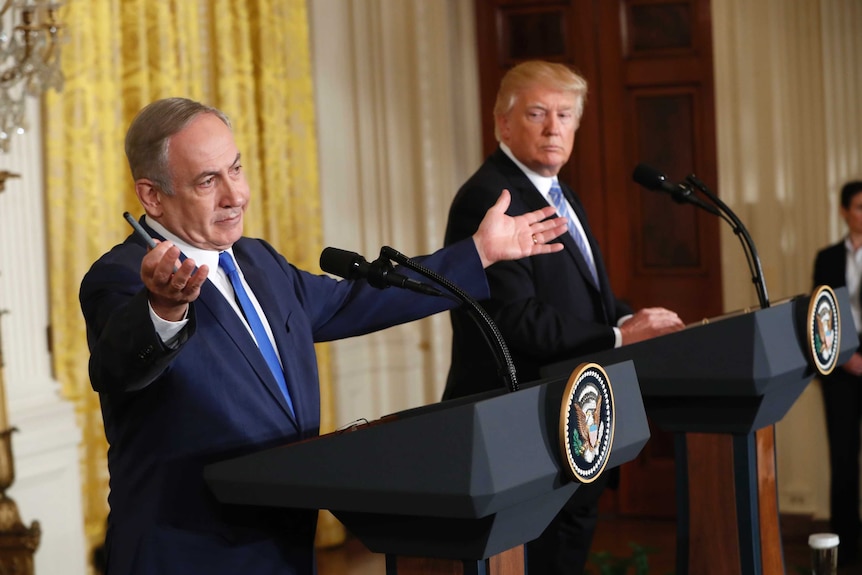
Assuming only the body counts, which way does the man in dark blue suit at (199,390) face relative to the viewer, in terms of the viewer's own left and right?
facing the viewer and to the right of the viewer

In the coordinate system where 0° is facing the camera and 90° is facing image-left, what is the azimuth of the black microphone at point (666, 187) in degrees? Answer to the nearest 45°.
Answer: approximately 90°

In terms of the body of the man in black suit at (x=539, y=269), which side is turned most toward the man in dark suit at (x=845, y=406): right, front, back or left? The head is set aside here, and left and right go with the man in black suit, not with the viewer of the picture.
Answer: left

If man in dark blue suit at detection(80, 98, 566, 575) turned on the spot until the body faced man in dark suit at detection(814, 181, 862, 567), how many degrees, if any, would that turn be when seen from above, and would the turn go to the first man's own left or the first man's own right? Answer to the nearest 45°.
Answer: approximately 90° to the first man's own left

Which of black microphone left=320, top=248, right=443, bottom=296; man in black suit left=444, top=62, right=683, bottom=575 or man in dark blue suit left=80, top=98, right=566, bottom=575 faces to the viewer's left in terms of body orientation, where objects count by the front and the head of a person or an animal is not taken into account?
the black microphone

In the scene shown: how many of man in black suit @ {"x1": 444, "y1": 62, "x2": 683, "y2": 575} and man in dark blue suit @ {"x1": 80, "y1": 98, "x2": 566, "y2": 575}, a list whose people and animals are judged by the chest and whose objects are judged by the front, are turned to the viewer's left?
0

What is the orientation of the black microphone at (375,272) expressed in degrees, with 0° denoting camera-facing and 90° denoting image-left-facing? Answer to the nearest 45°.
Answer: approximately 90°
